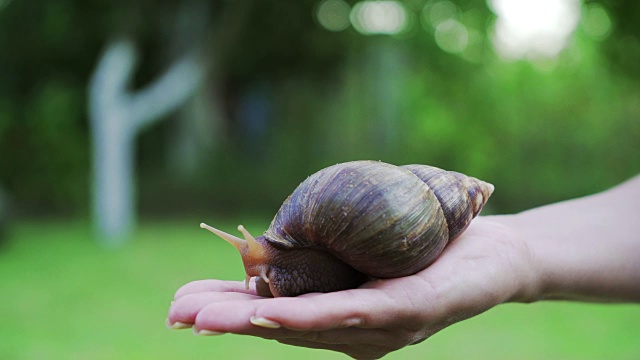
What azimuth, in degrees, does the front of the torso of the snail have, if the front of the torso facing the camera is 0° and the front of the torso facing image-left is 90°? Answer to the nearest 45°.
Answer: approximately 90°
